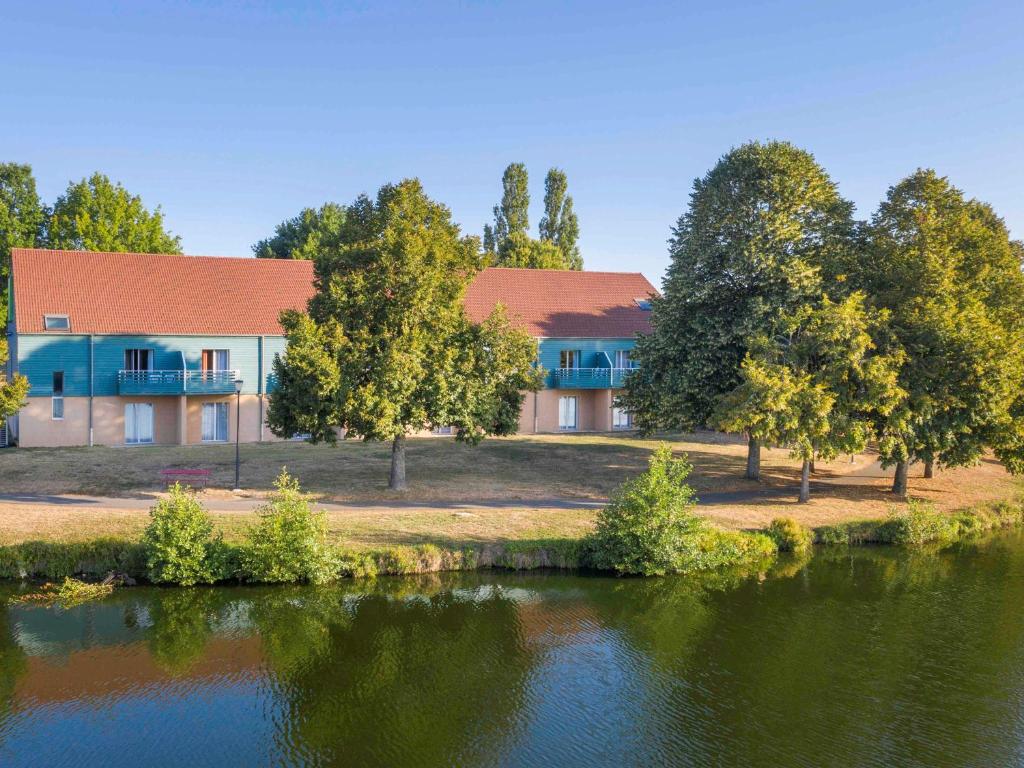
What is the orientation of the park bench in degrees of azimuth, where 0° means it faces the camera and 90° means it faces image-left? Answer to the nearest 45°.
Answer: approximately 0°

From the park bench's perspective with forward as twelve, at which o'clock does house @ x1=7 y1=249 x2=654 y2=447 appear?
The house is roughly at 6 o'clock from the park bench.

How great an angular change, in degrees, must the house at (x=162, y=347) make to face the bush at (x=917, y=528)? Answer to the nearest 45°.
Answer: approximately 45° to its left

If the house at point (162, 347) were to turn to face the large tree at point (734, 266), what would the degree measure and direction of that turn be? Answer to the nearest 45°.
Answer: approximately 45° to its left

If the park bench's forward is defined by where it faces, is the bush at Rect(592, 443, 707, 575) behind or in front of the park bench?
in front

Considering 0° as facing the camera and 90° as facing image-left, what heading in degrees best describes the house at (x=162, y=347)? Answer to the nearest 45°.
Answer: approximately 0°

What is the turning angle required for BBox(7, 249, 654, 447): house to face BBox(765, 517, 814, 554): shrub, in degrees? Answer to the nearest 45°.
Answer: approximately 45° to its left

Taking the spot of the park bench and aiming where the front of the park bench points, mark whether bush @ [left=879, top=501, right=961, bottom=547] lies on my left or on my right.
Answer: on my left

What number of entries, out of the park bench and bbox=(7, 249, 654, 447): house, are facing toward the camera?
2

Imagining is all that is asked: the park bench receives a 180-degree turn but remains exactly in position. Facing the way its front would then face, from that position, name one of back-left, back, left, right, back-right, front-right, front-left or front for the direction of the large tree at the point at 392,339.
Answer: back-right

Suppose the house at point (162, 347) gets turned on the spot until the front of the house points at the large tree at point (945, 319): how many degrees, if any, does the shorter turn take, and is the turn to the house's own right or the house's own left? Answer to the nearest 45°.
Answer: approximately 45° to the house's own left

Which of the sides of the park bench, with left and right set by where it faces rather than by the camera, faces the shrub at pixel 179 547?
front
